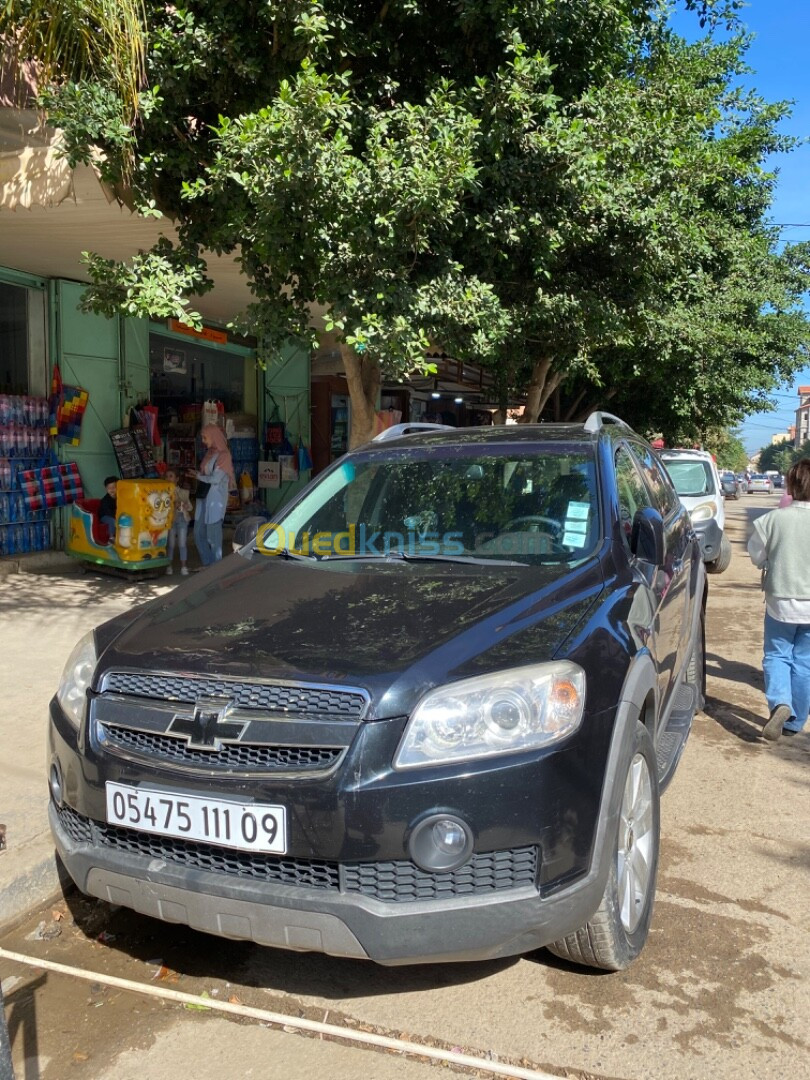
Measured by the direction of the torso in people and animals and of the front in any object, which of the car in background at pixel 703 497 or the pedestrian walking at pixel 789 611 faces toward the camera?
the car in background

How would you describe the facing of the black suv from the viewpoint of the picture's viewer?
facing the viewer and to the left of the viewer

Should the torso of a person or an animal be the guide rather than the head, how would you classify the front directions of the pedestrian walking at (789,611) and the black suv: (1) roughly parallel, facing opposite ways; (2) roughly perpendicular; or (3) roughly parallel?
roughly parallel, facing opposite ways

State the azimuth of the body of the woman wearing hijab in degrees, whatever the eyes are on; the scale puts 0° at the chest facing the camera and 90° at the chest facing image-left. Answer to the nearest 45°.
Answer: approximately 90°

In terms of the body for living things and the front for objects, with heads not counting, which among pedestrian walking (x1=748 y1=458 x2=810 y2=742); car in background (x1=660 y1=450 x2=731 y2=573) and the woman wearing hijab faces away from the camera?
the pedestrian walking

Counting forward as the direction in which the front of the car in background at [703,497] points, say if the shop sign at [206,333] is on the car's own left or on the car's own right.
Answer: on the car's own right

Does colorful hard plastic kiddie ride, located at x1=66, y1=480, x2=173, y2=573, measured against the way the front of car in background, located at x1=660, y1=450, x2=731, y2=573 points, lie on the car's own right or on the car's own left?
on the car's own right

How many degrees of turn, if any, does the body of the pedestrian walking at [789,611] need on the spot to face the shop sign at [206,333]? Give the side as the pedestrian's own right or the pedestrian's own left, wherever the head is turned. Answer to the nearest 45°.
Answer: approximately 45° to the pedestrian's own left

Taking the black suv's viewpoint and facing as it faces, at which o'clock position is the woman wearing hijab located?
The woman wearing hijab is roughly at 4 o'clock from the black suv.

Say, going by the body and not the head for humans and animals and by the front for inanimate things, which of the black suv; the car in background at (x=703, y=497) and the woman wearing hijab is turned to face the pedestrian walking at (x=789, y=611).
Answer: the car in background

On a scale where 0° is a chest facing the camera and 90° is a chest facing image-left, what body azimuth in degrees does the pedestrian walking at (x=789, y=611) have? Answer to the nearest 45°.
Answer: approximately 180°

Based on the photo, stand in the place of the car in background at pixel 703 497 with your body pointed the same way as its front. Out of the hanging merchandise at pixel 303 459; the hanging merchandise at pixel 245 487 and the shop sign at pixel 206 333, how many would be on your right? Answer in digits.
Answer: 3

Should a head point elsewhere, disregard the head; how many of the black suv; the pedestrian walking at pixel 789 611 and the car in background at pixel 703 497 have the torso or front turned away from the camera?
1

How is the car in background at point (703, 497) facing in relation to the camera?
toward the camera

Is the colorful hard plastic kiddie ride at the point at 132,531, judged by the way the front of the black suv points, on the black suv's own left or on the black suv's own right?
on the black suv's own right
